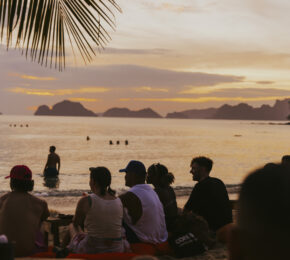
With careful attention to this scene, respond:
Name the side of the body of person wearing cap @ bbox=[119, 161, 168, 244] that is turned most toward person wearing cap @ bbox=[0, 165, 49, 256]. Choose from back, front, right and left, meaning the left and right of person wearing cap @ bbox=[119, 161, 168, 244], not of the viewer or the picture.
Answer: left

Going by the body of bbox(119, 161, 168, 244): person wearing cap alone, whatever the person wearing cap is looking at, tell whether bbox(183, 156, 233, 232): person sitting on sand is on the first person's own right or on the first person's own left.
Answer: on the first person's own right

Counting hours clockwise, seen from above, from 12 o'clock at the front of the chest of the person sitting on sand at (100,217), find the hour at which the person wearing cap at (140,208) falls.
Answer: The person wearing cap is roughly at 3 o'clock from the person sitting on sand.

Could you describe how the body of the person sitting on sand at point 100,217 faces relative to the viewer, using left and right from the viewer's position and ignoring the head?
facing away from the viewer and to the left of the viewer

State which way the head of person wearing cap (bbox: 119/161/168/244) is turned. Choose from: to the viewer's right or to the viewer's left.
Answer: to the viewer's left

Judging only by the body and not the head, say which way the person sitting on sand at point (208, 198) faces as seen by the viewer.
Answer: to the viewer's left

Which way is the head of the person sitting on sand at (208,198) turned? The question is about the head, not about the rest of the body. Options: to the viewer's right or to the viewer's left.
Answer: to the viewer's left

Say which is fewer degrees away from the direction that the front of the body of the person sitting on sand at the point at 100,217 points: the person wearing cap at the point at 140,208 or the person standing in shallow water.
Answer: the person standing in shallow water

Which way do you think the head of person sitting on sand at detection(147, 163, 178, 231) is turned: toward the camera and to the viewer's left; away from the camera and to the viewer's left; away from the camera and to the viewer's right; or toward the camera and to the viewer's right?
away from the camera and to the viewer's left
